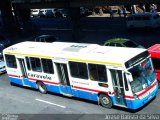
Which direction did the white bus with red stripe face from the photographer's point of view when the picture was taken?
facing the viewer and to the right of the viewer
